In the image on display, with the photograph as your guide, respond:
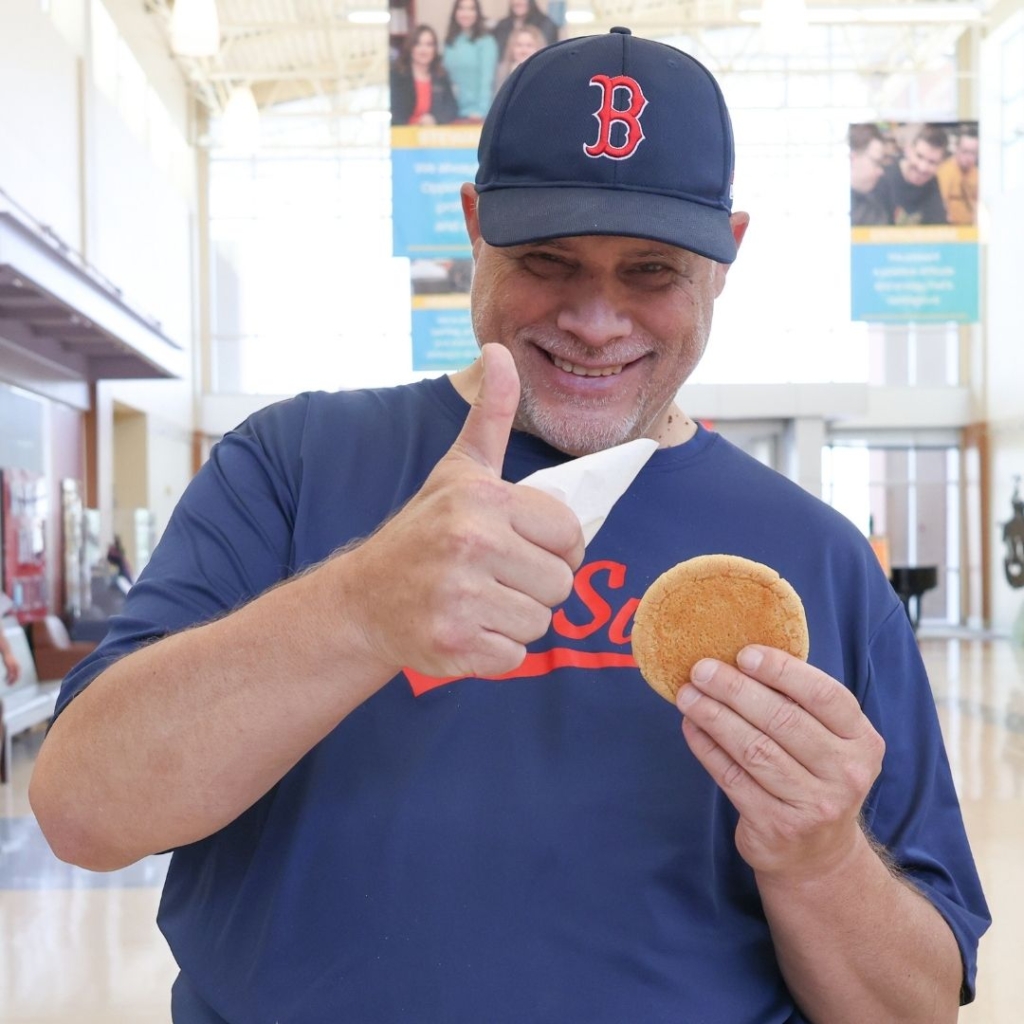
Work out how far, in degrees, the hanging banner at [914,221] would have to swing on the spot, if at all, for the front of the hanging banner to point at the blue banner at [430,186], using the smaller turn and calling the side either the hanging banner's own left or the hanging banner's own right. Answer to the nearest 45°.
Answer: approximately 45° to the hanging banner's own right

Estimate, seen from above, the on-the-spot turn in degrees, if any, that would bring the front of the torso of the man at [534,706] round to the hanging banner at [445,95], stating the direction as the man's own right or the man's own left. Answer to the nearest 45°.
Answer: approximately 180°

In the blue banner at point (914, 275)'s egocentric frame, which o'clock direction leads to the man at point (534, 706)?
The man is roughly at 12 o'clock from the blue banner.

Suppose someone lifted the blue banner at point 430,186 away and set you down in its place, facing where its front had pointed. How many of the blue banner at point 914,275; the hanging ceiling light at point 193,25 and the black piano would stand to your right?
1

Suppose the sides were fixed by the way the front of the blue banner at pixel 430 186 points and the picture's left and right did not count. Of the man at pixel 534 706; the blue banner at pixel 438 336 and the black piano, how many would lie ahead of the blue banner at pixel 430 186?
1
